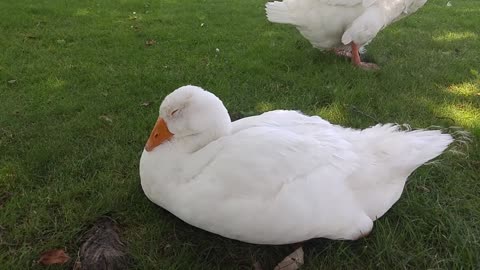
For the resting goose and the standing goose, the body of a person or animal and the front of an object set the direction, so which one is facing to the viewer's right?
the standing goose

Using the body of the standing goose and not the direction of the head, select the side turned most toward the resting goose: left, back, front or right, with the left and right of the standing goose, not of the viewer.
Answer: right

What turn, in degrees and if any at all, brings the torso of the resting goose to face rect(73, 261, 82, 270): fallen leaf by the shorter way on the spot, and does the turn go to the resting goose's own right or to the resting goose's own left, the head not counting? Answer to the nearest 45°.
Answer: approximately 45° to the resting goose's own left

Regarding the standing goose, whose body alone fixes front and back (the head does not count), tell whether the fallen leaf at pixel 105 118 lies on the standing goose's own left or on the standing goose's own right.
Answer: on the standing goose's own right

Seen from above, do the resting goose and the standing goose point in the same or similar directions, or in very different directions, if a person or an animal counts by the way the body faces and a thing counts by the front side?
very different directions

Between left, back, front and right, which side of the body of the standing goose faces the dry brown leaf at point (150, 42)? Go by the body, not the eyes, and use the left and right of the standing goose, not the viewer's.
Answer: back

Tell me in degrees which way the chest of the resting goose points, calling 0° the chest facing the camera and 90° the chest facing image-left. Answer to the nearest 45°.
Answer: approximately 90°

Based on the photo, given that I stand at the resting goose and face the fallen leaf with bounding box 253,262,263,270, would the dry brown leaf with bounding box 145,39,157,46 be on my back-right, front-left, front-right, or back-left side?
back-right

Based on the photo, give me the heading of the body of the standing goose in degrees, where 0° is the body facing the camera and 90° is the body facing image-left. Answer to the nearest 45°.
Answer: approximately 270°

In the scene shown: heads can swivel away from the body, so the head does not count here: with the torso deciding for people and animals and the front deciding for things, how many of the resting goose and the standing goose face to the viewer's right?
1

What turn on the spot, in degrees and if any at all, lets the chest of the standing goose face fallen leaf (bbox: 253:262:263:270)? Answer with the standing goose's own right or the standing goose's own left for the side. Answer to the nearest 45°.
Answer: approximately 90° to the standing goose's own right

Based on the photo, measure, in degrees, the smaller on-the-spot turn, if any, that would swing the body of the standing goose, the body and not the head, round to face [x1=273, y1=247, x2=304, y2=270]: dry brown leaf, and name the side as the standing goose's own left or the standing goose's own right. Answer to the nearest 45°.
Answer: approximately 90° to the standing goose's own right
